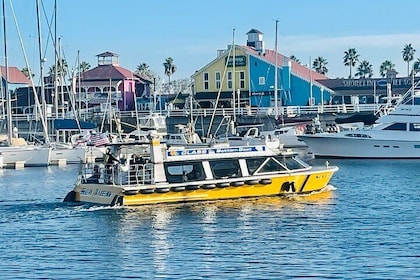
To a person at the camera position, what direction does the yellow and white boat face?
facing away from the viewer and to the right of the viewer
